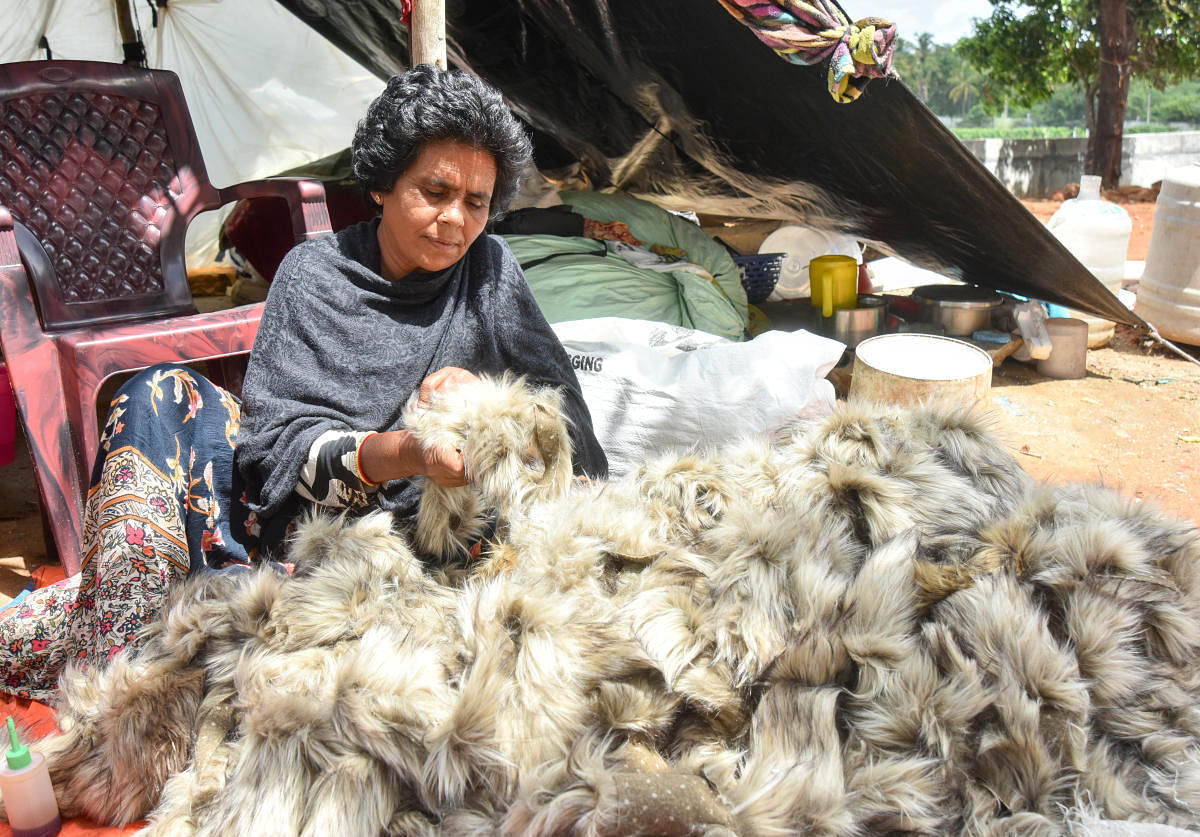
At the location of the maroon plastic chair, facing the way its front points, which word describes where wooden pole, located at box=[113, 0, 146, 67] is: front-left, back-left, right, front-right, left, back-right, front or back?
back-left

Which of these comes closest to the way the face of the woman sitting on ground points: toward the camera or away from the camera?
toward the camera

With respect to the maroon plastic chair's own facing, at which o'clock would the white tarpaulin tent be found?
The white tarpaulin tent is roughly at 8 o'clock from the maroon plastic chair.

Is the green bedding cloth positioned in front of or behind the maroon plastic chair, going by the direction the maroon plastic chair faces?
in front

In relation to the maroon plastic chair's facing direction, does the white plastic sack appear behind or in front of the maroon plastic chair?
in front

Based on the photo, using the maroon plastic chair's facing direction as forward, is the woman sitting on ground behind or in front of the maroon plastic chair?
in front

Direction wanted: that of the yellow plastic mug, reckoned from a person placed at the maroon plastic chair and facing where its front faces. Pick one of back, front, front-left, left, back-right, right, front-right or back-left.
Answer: front-left

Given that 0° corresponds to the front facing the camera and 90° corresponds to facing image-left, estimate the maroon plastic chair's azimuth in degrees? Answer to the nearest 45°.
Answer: approximately 315°

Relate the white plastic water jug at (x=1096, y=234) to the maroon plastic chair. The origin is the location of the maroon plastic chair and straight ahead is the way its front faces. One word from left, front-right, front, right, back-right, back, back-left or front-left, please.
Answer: front-left

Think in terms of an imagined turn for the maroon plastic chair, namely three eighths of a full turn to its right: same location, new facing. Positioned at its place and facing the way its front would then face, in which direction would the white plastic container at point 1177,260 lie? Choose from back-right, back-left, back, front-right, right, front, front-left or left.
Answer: back

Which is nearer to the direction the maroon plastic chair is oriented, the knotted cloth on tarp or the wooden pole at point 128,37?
the knotted cloth on tarp
